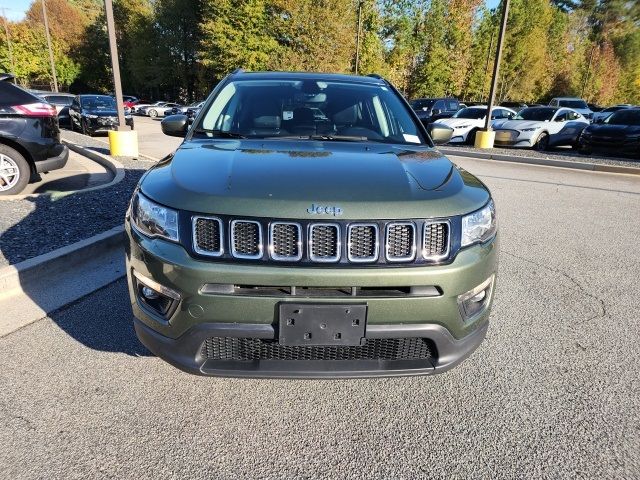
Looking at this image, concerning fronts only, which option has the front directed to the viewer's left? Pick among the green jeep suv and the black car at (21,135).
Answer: the black car

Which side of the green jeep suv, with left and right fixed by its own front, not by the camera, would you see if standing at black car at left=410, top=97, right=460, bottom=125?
back

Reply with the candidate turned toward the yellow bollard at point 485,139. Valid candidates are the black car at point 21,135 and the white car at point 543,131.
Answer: the white car

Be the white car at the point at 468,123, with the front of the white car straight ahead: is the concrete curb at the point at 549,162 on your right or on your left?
on your left

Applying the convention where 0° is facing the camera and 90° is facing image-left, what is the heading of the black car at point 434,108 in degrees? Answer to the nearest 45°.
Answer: approximately 45°

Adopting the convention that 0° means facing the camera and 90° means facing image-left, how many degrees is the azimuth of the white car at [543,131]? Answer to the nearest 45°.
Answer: approximately 45°

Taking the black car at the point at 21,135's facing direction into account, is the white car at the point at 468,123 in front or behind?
behind

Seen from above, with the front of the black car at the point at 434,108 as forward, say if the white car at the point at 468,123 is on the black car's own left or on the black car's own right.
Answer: on the black car's own left

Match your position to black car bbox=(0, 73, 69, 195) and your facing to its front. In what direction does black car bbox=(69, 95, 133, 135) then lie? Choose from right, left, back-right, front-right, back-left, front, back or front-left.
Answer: right

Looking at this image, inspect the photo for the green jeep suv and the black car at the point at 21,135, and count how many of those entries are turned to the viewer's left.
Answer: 1
